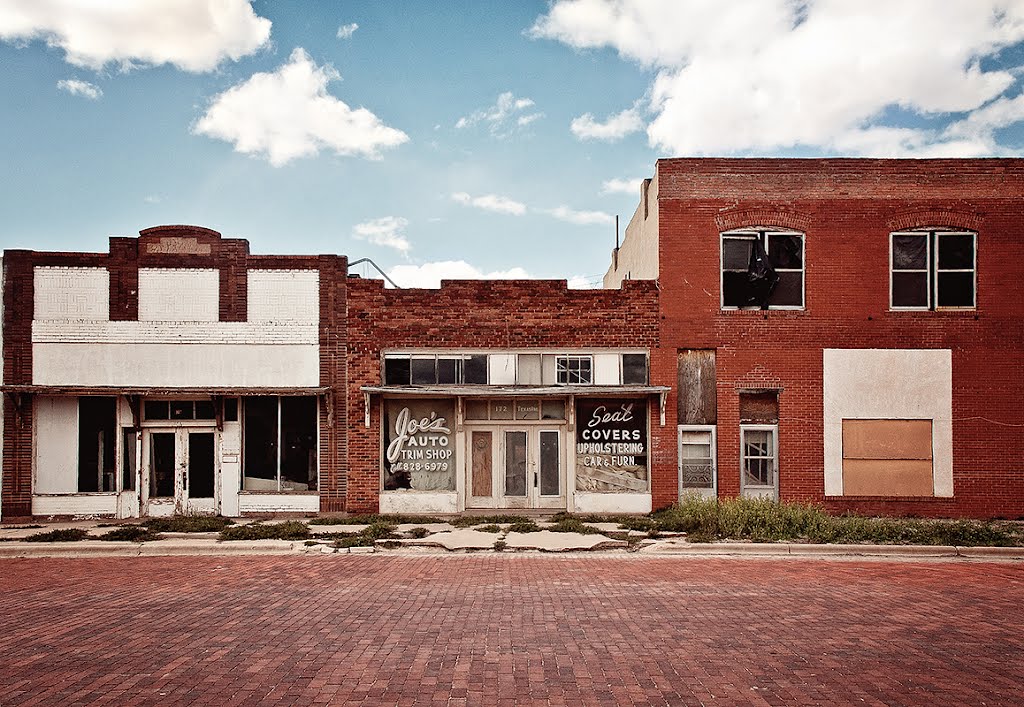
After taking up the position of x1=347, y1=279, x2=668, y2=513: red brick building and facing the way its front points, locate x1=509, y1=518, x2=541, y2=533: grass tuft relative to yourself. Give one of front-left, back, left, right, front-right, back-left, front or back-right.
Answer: front

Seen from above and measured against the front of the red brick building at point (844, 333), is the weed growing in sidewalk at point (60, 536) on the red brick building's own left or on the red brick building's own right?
on the red brick building's own right

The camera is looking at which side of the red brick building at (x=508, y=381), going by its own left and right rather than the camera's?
front

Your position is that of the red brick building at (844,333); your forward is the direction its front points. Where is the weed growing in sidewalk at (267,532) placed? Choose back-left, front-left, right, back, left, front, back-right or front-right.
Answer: front-right

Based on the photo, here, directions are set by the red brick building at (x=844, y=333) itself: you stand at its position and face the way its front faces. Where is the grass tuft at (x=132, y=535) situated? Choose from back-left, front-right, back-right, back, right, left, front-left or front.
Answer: front-right

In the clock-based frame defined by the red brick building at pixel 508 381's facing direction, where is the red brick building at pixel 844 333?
the red brick building at pixel 844 333 is roughly at 9 o'clock from the red brick building at pixel 508 381.

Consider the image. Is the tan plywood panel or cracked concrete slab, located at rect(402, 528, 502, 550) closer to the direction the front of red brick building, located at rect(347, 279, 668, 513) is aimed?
the cracked concrete slab

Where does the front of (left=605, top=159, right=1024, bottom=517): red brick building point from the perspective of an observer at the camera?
facing the viewer

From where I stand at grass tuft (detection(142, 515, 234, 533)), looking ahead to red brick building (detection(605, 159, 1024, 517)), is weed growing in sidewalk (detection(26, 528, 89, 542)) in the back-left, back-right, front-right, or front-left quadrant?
back-right

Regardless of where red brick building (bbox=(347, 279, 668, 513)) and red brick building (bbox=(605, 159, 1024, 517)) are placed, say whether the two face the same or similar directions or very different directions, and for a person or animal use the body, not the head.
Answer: same or similar directions

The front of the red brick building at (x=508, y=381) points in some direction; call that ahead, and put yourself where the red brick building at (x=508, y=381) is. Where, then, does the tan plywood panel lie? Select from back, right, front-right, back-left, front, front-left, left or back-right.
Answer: left

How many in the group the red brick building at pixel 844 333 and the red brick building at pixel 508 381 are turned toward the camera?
2
